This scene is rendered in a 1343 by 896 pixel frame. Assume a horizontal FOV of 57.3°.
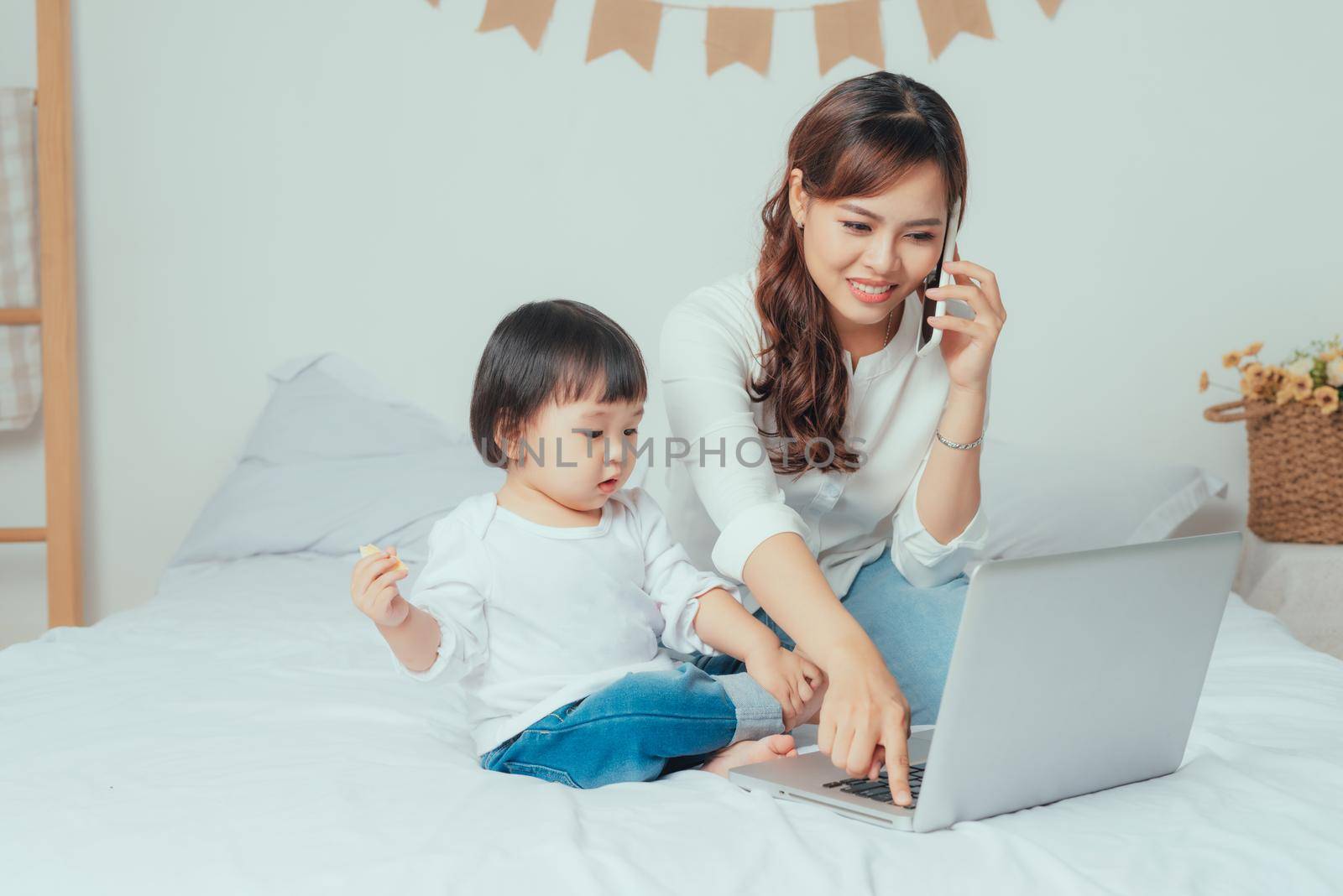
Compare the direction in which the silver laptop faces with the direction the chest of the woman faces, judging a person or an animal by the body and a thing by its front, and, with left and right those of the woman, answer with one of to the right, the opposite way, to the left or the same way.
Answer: the opposite way

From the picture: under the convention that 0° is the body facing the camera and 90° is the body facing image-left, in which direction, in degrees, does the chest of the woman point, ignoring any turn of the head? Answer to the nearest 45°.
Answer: approximately 315°

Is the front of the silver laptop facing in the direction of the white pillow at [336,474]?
yes

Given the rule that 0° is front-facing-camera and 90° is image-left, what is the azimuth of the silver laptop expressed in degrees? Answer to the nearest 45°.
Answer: approximately 135°

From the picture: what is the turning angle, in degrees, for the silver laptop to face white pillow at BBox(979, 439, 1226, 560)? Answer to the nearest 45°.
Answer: approximately 45° to its right

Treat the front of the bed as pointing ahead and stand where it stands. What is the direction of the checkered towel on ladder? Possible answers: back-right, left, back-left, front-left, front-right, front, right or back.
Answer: back-right

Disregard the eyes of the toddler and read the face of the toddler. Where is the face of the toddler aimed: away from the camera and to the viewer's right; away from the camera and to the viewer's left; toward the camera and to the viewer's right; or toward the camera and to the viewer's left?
toward the camera and to the viewer's right

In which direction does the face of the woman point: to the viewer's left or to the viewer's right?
to the viewer's right
